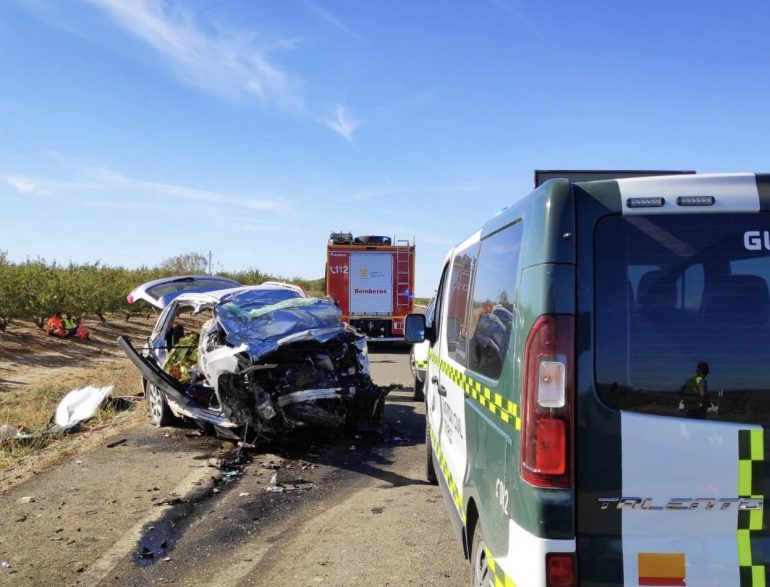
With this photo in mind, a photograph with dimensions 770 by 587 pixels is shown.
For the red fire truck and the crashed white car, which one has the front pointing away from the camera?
the red fire truck

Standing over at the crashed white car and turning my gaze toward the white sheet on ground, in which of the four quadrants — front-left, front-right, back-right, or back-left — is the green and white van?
back-left

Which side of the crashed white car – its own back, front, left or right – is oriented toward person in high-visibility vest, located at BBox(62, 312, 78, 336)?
back

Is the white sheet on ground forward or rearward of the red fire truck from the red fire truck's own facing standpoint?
rearward

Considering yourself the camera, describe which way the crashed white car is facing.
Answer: facing the viewer and to the right of the viewer

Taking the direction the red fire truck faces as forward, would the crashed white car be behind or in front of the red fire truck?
behind

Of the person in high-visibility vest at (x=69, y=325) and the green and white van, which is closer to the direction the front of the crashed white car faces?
the green and white van

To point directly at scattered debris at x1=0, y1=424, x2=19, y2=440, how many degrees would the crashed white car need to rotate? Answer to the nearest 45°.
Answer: approximately 135° to its right

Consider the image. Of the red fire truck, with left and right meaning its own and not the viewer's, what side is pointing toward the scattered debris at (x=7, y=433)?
back

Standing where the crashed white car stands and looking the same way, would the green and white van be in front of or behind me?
in front

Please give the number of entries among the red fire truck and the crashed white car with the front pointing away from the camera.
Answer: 1
